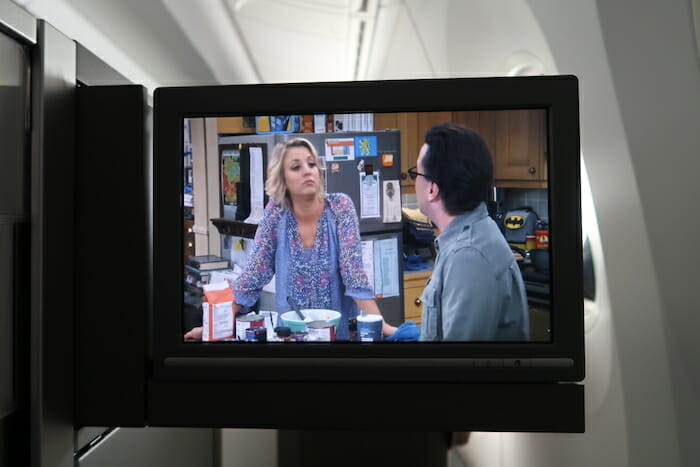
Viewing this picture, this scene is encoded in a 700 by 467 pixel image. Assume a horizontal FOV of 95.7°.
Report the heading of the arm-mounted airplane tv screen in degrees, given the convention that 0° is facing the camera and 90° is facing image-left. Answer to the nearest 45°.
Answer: approximately 0°
